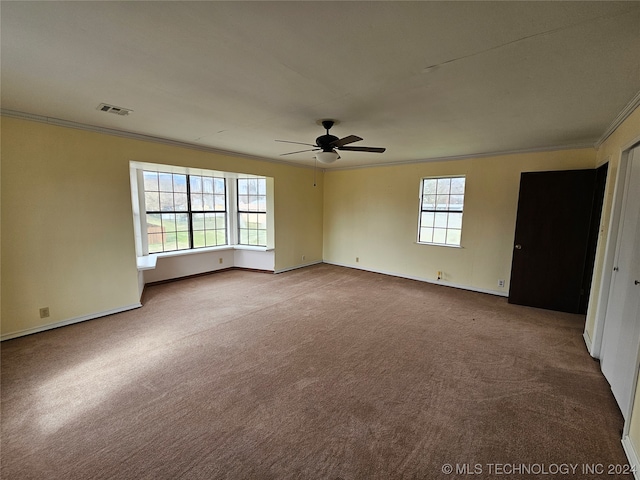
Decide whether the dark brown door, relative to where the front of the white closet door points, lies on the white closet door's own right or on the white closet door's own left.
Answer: on the white closet door's own right

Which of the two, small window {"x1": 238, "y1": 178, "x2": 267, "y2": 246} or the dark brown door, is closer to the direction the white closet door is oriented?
the small window

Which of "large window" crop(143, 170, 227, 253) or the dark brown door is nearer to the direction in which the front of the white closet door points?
the large window

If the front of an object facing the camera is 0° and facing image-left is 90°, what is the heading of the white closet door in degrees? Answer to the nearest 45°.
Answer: approximately 90°

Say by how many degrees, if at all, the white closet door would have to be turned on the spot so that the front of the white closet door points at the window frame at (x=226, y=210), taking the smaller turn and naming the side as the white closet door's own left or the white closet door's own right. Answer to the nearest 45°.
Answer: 0° — it already faces it

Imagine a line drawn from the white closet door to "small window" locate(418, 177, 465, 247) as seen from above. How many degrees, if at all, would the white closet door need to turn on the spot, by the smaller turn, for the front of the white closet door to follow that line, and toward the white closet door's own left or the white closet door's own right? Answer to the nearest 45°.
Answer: approximately 45° to the white closet door's own right
